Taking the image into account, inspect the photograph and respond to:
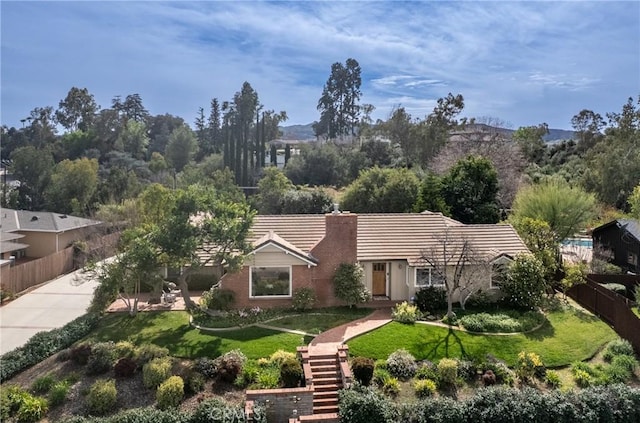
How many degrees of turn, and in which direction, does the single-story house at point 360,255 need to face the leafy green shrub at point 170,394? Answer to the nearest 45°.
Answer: approximately 45° to its right

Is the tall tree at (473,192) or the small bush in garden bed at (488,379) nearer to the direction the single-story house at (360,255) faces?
the small bush in garden bed

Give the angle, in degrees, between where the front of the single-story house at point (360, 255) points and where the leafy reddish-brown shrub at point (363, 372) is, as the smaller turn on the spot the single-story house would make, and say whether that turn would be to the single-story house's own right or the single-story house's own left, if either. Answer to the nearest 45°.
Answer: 0° — it already faces it

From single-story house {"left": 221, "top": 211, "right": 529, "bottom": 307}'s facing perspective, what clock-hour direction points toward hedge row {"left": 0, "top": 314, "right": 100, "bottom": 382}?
The hedge row is roughly at 2 o'clock from the single-story house.

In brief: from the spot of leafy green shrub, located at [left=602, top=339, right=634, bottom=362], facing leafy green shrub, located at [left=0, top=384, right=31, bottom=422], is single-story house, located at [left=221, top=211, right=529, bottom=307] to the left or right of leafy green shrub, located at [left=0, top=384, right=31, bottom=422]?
right

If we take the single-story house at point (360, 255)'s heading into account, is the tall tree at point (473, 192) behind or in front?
behind

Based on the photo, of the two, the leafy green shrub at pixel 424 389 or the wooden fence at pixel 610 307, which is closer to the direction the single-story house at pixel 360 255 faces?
the leafy green shrub

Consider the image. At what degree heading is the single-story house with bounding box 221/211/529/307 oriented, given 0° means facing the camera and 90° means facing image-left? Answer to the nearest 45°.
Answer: approximately 0°

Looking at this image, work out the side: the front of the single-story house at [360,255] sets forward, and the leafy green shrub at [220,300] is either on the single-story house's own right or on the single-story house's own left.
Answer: on the single-story house's own right

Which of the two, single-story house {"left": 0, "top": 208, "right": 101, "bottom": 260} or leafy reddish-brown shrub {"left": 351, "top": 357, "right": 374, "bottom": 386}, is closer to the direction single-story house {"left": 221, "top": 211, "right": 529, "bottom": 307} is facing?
the leafy reddish-brown shrub

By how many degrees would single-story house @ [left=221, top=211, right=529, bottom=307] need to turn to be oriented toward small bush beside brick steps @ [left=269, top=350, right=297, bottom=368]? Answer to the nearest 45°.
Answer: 0° — it already faces it

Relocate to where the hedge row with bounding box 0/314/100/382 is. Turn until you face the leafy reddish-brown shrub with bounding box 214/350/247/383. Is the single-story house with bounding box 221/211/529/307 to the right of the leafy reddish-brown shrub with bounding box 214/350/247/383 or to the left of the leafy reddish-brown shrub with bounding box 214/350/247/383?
left

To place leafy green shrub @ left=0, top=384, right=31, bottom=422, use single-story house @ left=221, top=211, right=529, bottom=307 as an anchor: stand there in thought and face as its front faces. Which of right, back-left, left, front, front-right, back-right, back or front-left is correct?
front-right

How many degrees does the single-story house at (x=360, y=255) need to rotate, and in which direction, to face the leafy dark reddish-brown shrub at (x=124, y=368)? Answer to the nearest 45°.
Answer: approximately 45° to its right
